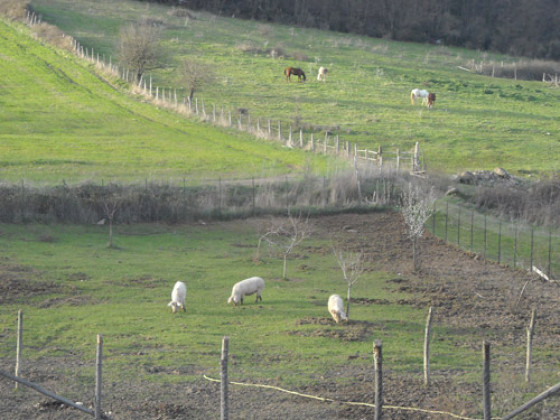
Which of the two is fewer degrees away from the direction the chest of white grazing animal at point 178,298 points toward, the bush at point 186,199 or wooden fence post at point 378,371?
the wooden fence post

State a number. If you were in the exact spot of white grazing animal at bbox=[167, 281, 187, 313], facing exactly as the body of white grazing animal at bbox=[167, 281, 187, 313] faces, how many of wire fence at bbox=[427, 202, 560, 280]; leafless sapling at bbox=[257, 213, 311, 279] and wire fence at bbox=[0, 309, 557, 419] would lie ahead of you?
1

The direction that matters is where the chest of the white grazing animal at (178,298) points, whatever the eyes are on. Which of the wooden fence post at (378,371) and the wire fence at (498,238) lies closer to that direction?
the wooden fence post

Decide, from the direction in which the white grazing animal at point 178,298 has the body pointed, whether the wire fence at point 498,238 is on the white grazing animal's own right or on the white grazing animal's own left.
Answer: on the white grazing animal's own left

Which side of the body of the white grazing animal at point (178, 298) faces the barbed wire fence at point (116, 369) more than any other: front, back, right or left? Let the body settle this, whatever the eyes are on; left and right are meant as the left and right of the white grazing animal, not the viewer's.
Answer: front

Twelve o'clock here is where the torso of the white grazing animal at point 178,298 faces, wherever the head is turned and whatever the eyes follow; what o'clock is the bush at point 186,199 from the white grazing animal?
The bush is roughly at 6 o'clock from the white grazing animal.

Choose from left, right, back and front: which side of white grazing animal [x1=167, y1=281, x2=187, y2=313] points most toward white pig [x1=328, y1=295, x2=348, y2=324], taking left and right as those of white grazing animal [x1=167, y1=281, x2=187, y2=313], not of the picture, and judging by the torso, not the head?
left

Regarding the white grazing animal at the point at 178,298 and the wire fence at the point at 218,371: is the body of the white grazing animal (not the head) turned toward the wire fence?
yes

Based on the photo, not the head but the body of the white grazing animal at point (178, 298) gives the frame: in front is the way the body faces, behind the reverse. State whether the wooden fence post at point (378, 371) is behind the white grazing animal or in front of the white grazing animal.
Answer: in front

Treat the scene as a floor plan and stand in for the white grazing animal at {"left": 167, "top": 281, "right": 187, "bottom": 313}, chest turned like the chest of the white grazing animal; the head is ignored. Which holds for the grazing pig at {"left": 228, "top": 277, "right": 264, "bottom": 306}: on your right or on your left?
on your left

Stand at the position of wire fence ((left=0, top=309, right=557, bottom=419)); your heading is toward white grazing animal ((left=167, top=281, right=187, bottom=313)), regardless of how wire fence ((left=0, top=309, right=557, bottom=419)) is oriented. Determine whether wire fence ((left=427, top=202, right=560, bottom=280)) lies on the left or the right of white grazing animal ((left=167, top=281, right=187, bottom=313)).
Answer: right

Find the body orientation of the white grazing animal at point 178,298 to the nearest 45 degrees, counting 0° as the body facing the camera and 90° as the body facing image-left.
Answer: approximately 0°
